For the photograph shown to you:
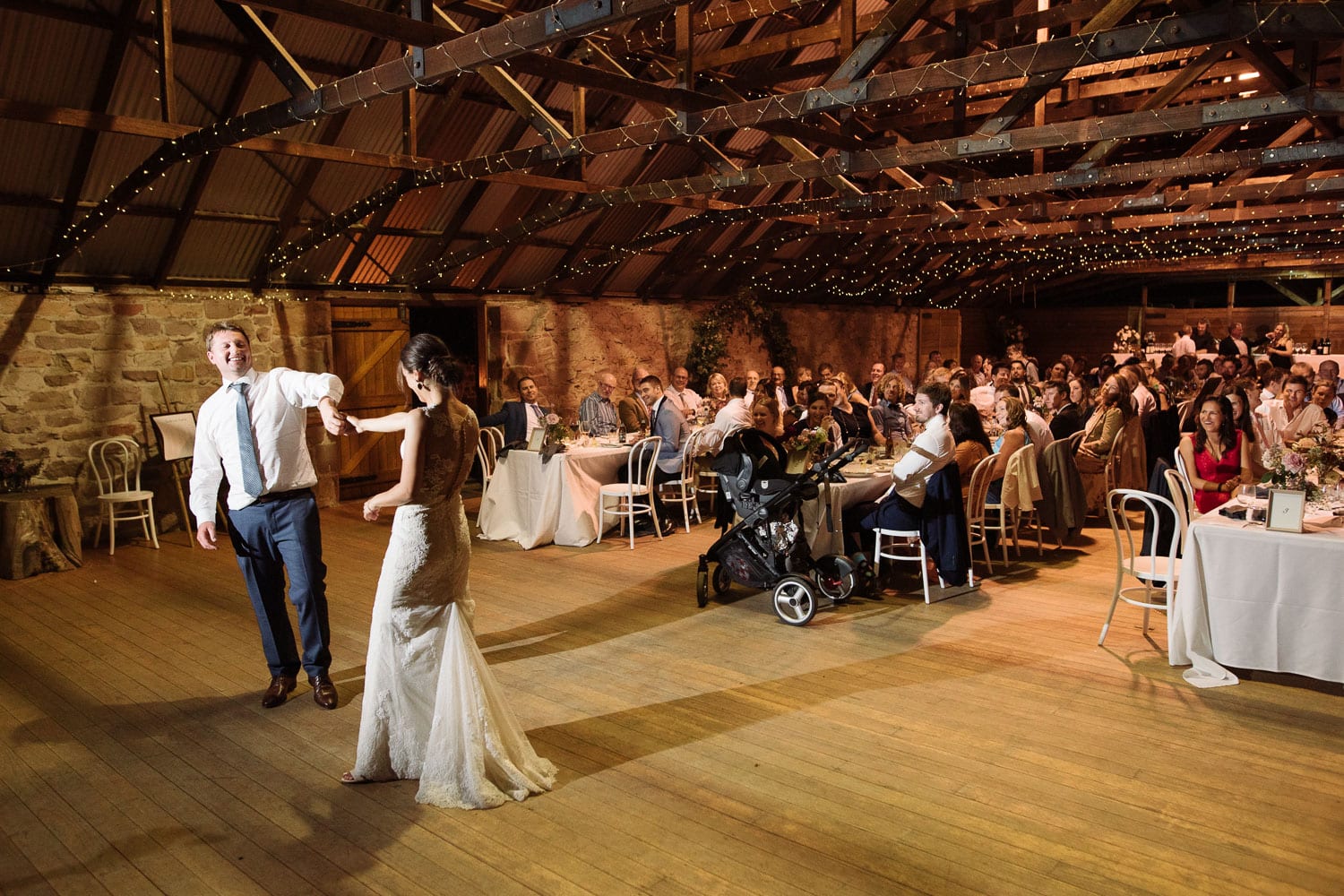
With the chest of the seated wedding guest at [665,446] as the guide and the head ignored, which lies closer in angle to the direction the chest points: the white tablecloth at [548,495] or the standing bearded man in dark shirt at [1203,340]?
the white tablecloth

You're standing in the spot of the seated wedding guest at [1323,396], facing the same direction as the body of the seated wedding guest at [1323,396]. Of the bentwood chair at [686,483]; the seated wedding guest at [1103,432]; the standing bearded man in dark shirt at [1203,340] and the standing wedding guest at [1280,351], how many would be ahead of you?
2

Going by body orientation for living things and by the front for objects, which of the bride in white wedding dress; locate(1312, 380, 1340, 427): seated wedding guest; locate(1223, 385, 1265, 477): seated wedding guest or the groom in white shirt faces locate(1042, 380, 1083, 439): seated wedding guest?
locate(1312, 380, 1340, 427): seated wedding guest

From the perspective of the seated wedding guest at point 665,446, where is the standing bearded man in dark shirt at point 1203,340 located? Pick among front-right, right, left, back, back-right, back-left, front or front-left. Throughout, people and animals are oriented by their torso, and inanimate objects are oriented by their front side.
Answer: back-right

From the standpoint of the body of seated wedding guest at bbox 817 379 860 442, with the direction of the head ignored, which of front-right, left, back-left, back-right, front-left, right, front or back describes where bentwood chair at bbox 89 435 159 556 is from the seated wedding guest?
front-right

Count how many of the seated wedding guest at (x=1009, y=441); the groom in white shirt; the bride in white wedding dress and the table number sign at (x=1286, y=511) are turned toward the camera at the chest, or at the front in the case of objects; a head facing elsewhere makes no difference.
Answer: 2

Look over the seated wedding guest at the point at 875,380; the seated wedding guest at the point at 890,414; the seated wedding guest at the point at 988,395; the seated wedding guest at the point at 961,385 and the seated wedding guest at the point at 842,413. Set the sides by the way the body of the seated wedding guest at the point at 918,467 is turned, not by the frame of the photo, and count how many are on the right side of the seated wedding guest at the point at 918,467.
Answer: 5

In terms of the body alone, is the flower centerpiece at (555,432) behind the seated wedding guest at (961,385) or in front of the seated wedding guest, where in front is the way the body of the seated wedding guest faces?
in front

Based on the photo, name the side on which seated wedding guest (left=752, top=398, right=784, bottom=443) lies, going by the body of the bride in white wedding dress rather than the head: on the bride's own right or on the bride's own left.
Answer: on the bride's own right

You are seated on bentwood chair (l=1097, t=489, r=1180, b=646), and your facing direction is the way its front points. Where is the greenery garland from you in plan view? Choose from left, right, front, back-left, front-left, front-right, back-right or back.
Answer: left

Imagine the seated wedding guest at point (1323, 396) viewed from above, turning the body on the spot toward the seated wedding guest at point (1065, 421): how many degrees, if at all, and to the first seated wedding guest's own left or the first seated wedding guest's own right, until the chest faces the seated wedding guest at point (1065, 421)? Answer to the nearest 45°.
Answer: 0° — they already face them

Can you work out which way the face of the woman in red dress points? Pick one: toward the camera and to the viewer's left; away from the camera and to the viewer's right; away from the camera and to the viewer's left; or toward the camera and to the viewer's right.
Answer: toward the camera and to the viewer's left

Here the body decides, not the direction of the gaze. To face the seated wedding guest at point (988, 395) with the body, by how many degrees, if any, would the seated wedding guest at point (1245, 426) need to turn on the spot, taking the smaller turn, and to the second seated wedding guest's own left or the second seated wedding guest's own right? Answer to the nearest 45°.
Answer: approximately 90° to the second seated wedding guest's own right

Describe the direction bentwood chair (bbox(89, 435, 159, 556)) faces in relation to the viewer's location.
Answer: facing the viewer and to the right of the viewer

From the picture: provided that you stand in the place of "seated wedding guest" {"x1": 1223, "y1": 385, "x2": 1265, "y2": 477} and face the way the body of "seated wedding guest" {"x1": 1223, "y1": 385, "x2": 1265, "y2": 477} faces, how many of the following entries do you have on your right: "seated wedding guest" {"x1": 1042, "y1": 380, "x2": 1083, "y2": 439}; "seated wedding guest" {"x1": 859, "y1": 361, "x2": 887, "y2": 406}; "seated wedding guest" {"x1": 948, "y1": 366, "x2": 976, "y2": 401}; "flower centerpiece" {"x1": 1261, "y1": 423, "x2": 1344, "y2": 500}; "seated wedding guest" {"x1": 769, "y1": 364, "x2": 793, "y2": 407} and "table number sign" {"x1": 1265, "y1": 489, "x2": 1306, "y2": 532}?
4

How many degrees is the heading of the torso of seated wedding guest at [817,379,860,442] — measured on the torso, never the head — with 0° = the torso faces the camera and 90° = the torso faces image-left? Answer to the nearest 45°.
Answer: approximately 45°

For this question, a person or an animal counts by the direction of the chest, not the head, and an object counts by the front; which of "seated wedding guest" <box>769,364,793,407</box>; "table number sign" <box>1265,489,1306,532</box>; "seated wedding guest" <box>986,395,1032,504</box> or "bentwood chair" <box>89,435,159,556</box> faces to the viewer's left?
"seated wedding guest" <box>986,395,1032,504</box>
